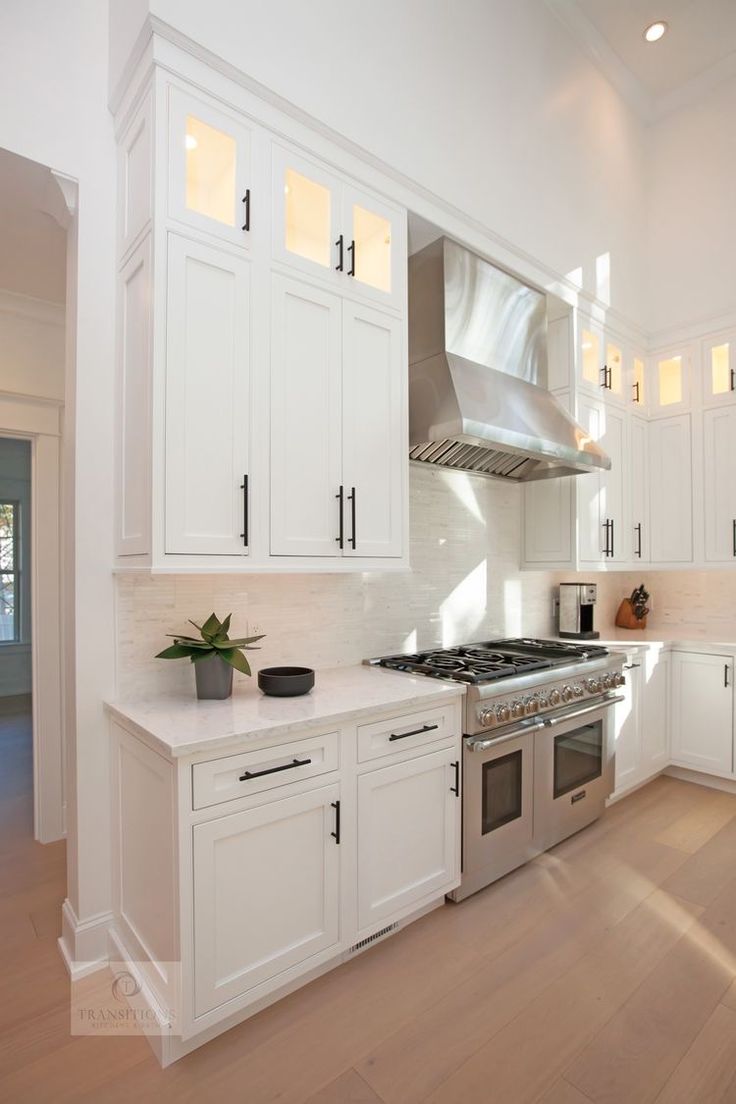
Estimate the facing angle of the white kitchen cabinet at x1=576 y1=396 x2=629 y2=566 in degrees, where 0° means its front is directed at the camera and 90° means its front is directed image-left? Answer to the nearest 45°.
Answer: approximately 315°

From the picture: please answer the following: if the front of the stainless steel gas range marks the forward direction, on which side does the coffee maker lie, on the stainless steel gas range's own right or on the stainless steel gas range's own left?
on the stainless steel gas range's own left

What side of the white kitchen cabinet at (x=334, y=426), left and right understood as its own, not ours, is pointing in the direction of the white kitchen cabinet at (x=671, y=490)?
left

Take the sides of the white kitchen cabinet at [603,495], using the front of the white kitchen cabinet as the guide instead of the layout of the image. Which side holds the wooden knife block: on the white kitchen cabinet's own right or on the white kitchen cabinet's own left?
on the white kitchen cabinet's own left

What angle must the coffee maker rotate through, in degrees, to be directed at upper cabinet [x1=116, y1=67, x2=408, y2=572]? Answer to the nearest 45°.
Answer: approximately 90° to its right

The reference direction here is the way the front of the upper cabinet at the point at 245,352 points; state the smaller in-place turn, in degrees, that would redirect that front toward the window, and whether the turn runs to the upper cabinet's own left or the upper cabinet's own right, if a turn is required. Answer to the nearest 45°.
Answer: approximately 180°

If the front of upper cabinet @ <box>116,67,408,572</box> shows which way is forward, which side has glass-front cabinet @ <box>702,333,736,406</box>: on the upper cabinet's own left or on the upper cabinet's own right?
on the upper cabinet's own left
